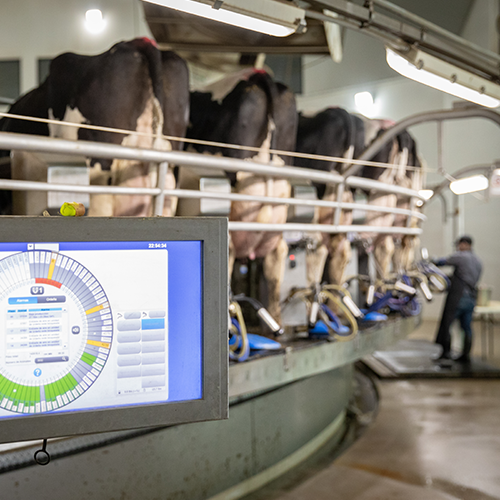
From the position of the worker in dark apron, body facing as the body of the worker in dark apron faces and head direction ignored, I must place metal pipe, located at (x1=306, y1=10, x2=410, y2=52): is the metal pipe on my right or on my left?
on my left

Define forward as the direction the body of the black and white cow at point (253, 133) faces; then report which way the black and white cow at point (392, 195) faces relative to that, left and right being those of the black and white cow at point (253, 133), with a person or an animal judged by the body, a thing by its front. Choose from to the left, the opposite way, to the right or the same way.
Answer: the same way

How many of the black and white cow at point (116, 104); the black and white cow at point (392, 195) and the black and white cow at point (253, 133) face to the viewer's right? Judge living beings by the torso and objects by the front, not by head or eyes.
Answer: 0

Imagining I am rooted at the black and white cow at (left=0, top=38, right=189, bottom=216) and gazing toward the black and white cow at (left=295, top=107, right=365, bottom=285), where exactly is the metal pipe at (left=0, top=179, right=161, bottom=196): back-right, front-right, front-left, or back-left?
back-right

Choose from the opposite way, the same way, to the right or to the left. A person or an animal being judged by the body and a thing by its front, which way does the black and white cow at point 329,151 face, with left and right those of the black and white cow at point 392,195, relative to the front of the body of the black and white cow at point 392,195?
the same way

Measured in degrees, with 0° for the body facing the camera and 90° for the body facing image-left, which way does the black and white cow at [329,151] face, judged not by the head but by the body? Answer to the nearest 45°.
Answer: approximately 135°

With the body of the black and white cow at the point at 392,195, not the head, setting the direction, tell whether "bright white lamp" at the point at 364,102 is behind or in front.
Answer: in front

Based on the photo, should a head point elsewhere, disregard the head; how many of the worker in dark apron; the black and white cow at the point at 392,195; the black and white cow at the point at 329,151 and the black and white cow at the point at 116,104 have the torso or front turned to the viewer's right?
0

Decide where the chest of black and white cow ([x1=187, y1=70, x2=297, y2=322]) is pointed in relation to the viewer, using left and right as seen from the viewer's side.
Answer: facing away from the viewer and to the left of the viewer

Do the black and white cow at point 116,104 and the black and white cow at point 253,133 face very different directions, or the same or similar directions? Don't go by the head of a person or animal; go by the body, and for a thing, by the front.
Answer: same or similar directions

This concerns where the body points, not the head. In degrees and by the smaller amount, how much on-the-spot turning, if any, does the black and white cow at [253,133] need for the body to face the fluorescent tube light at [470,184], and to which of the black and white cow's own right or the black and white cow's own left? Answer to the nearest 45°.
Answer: approximately 90° to the black and white cow's own right

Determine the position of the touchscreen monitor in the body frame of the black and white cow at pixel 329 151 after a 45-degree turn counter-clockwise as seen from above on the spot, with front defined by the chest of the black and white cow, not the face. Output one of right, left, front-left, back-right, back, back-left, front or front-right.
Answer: left
